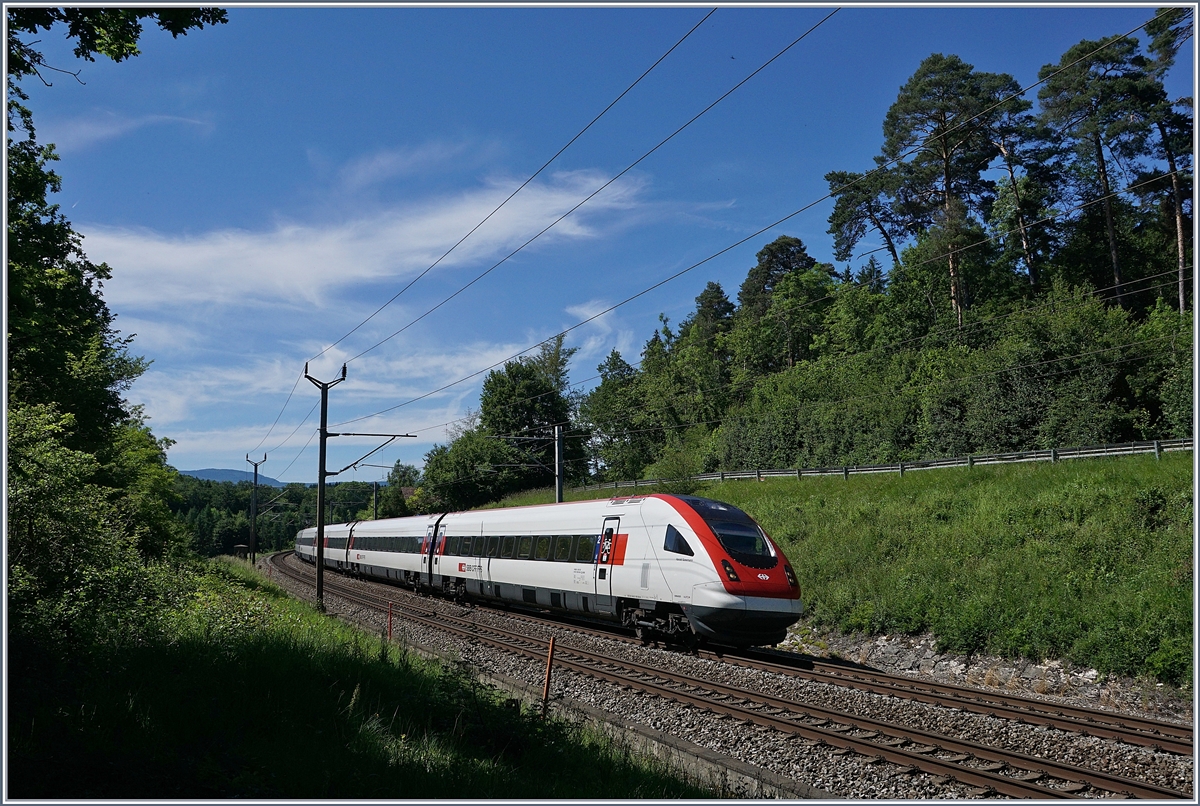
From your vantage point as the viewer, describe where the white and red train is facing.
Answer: facing the viewer and to the right of the viewer

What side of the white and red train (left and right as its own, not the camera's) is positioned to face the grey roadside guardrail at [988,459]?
left
